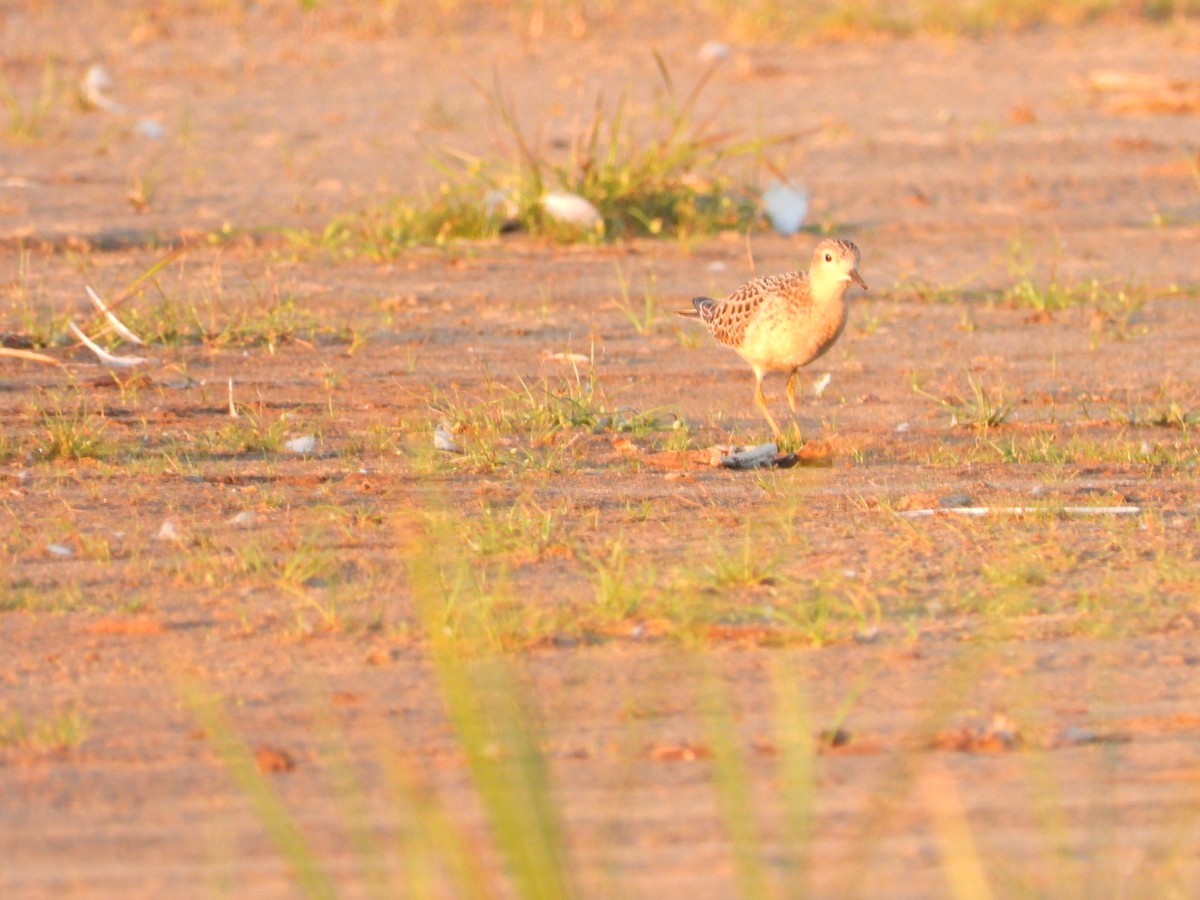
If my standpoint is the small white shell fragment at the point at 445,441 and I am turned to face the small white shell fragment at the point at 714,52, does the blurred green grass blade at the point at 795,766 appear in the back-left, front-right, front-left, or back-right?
back-right

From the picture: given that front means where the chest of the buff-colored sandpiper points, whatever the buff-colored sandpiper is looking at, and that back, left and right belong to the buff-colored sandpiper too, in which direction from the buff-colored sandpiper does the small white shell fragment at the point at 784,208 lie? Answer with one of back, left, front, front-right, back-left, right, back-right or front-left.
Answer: back-left

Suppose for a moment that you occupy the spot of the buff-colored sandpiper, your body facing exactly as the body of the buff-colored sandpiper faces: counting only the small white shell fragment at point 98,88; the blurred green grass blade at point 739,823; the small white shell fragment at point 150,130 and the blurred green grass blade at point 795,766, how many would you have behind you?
2

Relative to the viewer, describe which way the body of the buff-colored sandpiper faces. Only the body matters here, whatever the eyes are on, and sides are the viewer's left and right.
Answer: facing the viewer and to the right of the viewer

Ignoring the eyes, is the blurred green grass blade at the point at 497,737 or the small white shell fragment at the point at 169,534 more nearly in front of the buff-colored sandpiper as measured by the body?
the blurred green grass blade

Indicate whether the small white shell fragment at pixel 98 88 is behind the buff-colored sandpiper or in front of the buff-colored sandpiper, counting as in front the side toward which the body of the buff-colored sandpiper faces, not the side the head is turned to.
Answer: behind

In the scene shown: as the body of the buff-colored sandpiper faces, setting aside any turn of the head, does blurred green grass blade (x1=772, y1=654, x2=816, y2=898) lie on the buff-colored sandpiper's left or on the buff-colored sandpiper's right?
on the buff-colored sandpiper's right

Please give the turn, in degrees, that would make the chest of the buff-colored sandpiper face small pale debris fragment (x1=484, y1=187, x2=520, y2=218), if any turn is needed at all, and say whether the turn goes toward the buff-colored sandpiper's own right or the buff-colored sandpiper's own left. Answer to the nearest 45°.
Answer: approximately 180°

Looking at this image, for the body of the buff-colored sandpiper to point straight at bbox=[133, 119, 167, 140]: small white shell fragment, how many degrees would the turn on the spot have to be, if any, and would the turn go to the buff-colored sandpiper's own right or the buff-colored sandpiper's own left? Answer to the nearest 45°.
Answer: approximately 180°

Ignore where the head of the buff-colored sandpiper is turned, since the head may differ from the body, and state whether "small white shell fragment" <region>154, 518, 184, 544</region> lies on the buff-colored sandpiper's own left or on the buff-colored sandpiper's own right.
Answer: on the buff-colored sandpiper's own right

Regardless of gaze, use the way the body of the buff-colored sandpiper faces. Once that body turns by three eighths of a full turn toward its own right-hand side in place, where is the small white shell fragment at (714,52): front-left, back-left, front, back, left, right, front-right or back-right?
right

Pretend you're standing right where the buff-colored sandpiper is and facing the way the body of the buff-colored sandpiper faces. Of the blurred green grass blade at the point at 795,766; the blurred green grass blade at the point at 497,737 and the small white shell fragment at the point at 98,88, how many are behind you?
1

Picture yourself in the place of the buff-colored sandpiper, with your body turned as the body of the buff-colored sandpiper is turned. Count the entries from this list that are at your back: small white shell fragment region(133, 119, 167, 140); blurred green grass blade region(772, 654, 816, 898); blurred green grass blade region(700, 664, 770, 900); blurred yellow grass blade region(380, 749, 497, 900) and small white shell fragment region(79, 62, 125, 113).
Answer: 2
